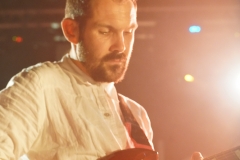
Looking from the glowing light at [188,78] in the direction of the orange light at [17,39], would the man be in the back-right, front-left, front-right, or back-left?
front-left

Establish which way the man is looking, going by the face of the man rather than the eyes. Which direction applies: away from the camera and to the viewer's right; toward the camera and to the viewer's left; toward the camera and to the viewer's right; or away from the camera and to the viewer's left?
toward the camera and to the viewer's right

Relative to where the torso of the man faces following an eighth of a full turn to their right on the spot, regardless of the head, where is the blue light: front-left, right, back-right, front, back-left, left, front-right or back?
back-left

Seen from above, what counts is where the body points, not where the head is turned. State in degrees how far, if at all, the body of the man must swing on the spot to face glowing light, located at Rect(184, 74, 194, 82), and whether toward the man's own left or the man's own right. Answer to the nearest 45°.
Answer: approximately 90° to the man's own left

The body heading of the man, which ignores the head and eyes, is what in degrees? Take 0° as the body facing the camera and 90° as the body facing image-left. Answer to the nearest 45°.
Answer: approximately 315°
